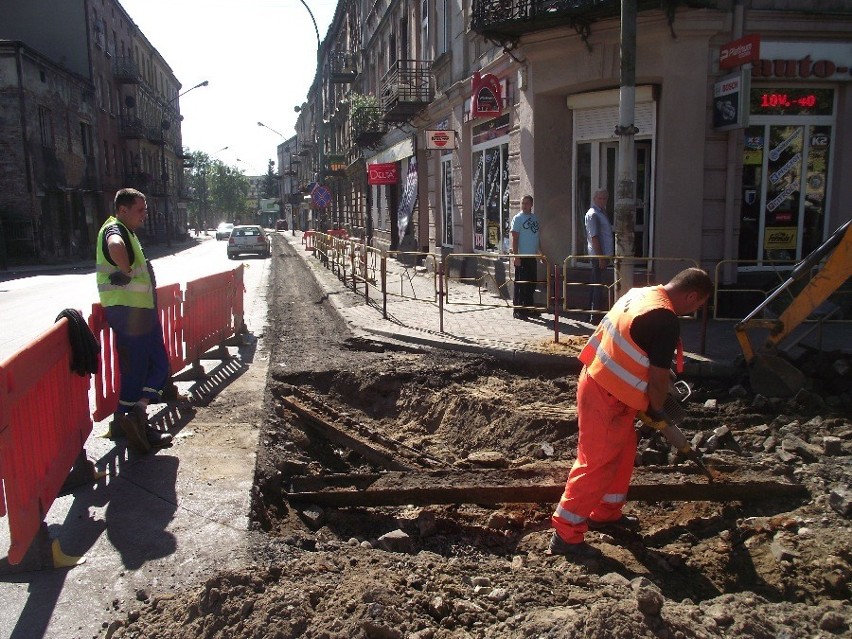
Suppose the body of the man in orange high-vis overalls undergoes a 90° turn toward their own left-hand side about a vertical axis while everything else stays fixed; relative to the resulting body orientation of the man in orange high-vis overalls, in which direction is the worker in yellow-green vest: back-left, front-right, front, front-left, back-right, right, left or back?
left

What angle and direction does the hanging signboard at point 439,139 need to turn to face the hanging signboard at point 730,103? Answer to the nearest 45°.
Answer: approximately 45° to its left

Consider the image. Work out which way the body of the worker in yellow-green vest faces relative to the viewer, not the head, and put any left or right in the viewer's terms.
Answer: facing to the right of the viewer

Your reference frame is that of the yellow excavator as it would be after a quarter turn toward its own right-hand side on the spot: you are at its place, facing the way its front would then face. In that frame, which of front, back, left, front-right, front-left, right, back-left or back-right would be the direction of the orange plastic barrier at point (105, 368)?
back-left

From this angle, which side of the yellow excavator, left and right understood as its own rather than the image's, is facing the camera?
left

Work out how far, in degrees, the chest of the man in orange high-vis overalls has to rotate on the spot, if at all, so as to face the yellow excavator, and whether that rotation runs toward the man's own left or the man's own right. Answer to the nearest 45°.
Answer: approximately 45° to the man's own left

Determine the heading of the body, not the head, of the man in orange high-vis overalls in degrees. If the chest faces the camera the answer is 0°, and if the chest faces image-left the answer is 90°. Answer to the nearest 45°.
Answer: approximately 270°

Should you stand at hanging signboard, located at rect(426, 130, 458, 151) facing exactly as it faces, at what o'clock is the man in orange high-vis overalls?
The man in orange high-vis overalls is roughly at 12 o'clock from the hanging signboard.

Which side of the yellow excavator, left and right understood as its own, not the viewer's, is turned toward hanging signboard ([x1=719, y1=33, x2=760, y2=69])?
right

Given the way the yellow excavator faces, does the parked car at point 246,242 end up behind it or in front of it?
in front

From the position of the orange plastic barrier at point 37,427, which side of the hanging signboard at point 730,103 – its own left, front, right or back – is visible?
front

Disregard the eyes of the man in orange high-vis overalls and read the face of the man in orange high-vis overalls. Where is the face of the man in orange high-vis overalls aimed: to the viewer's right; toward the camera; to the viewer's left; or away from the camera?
to the viewer's right
